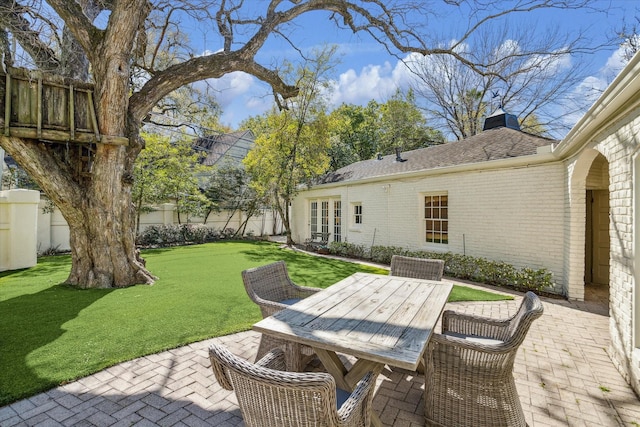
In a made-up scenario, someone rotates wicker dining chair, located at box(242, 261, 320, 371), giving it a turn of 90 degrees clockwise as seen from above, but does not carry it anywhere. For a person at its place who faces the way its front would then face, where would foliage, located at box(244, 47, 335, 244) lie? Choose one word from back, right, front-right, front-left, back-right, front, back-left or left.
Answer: back-right

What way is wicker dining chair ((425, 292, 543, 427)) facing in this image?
to the viewer's left

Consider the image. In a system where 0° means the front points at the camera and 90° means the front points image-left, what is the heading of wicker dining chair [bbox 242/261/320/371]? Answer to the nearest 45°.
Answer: approximately 315°

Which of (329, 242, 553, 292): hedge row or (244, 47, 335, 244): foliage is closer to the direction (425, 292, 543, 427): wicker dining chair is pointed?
the foliage

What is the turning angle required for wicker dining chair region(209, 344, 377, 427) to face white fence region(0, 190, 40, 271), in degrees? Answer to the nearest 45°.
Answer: approximately 90° to its left

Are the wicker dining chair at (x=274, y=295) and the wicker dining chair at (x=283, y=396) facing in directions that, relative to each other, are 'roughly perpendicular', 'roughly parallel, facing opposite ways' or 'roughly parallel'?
roughly perpendicular

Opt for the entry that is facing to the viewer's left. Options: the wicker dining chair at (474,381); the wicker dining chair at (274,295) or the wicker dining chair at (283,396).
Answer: the wicker dining chair at (474,381)

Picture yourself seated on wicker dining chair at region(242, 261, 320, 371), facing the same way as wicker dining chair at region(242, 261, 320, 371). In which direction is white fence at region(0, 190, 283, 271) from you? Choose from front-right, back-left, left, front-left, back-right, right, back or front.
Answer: back

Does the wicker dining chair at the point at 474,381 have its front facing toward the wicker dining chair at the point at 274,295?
yes

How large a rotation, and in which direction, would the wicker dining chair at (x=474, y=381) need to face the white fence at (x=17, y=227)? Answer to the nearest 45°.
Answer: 0° — it already faces it

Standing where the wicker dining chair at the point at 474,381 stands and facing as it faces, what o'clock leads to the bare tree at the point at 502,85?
The bare tree is roughly at 3 o'clock from the wicker dining chair.

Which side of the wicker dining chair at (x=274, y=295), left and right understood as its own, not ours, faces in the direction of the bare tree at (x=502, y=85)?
left

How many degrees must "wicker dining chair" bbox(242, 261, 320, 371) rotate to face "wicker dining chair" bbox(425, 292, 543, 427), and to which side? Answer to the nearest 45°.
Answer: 0° — it already faces it

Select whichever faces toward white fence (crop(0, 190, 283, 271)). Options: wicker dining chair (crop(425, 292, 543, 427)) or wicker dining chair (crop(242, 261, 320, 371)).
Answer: wicker dining chair (crop(425, 292, 543, 427))

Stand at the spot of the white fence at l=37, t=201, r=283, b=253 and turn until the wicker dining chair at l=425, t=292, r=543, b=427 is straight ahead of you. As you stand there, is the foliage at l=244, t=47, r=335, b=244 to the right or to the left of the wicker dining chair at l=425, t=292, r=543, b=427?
left

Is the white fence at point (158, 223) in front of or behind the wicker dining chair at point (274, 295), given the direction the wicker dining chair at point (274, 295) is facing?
behind

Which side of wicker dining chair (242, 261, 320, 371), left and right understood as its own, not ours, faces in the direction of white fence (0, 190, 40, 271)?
back

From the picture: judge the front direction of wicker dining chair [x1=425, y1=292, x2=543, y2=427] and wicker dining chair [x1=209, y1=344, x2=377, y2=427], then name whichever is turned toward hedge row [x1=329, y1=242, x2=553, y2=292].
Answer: wicker dining chair [x1=209, y1=344, x2=377, y2=427]
